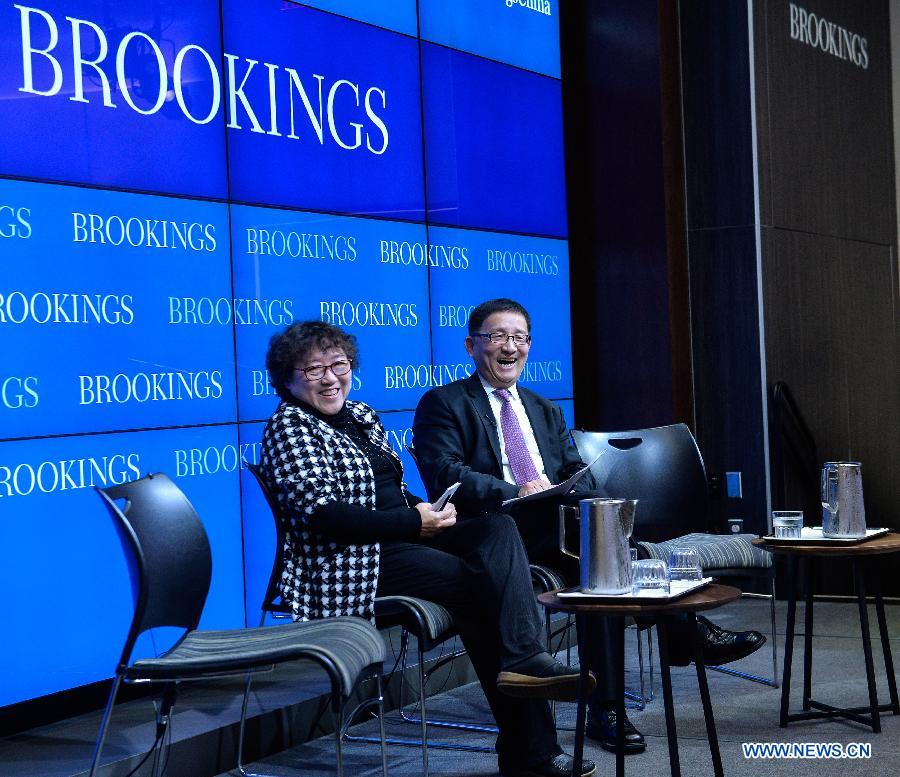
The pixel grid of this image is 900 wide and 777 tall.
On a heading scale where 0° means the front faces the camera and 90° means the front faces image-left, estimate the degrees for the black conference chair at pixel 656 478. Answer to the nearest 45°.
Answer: approximately 315°

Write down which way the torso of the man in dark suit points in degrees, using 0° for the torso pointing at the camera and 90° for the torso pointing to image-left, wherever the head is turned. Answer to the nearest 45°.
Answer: approximately 315°

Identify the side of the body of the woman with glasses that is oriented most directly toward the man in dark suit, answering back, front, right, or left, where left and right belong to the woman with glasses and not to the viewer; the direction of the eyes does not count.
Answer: left

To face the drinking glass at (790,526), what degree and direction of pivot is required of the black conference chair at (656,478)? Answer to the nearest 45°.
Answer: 0° — it already faces it

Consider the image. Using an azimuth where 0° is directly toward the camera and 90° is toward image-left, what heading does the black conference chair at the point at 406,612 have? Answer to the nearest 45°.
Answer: approximately 270°

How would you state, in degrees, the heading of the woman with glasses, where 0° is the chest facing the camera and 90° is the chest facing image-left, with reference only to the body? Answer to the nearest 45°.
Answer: approximately 315°
